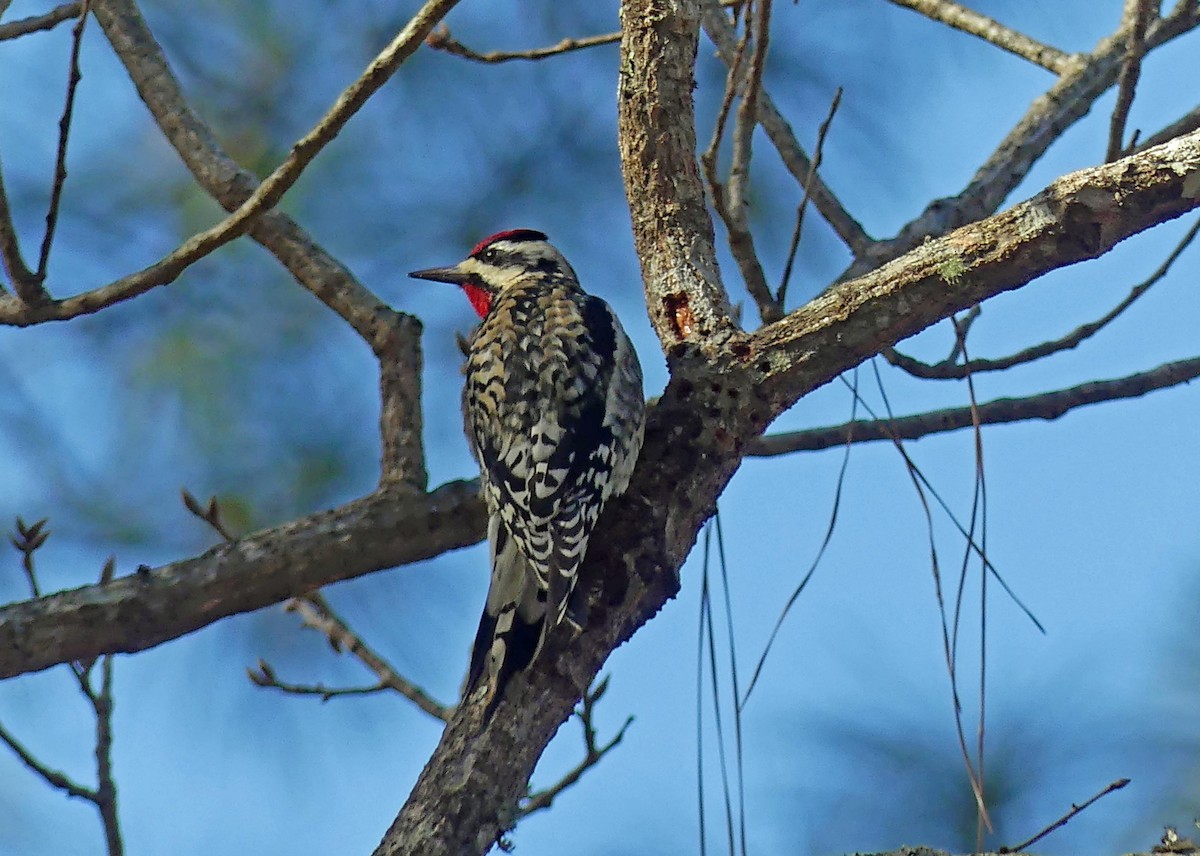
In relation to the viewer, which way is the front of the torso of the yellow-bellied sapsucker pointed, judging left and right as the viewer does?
facing away from the viewer
